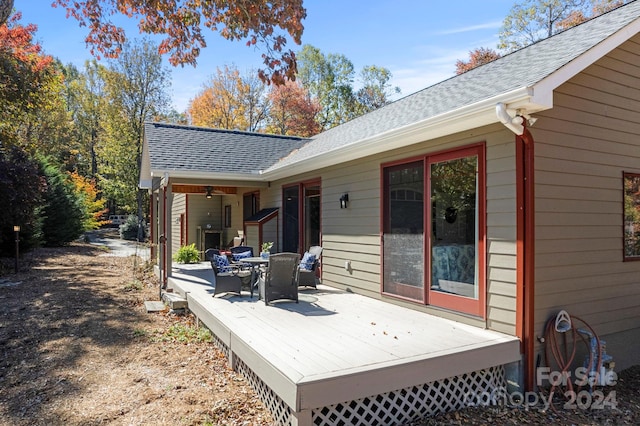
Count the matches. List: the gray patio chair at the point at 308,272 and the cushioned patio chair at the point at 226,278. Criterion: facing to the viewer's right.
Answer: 1

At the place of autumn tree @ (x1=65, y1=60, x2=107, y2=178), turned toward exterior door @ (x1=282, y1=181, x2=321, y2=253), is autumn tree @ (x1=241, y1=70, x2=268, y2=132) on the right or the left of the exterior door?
left

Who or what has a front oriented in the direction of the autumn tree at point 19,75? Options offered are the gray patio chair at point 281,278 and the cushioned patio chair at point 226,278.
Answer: the gray patio chair

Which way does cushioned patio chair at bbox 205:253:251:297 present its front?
to the viewer's right

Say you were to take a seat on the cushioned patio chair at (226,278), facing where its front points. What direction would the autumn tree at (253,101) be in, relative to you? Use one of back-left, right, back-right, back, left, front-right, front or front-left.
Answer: left

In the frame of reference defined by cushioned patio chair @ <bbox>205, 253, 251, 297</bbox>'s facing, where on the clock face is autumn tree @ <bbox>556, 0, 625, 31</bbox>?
The autumn tree is roughly at 11 o'clock from the cushioned patio chair.

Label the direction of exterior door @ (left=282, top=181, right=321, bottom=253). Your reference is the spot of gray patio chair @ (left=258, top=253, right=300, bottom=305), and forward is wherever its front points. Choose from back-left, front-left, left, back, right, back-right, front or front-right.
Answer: front-right

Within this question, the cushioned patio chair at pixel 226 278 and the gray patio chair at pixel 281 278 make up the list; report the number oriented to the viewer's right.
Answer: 1

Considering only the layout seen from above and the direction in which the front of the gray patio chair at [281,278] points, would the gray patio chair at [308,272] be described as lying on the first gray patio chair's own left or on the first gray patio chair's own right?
on the first gray patio chair's own right

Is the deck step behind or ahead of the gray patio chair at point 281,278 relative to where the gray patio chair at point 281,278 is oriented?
ahead

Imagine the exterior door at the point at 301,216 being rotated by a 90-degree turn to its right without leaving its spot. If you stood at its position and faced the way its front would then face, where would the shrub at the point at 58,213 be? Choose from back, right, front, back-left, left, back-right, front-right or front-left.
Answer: front

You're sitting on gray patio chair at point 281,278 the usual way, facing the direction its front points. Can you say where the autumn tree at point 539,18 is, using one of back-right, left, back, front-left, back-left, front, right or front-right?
right

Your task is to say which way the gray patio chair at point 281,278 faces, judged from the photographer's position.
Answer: facing away from the viewer and to the left of the viewer

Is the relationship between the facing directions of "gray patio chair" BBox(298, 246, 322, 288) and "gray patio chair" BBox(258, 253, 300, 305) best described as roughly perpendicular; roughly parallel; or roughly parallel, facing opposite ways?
roughly perpendicular

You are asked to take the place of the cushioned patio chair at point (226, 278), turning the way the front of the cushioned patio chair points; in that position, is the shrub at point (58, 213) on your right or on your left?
on your left

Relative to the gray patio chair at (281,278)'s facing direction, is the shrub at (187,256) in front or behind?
in front
